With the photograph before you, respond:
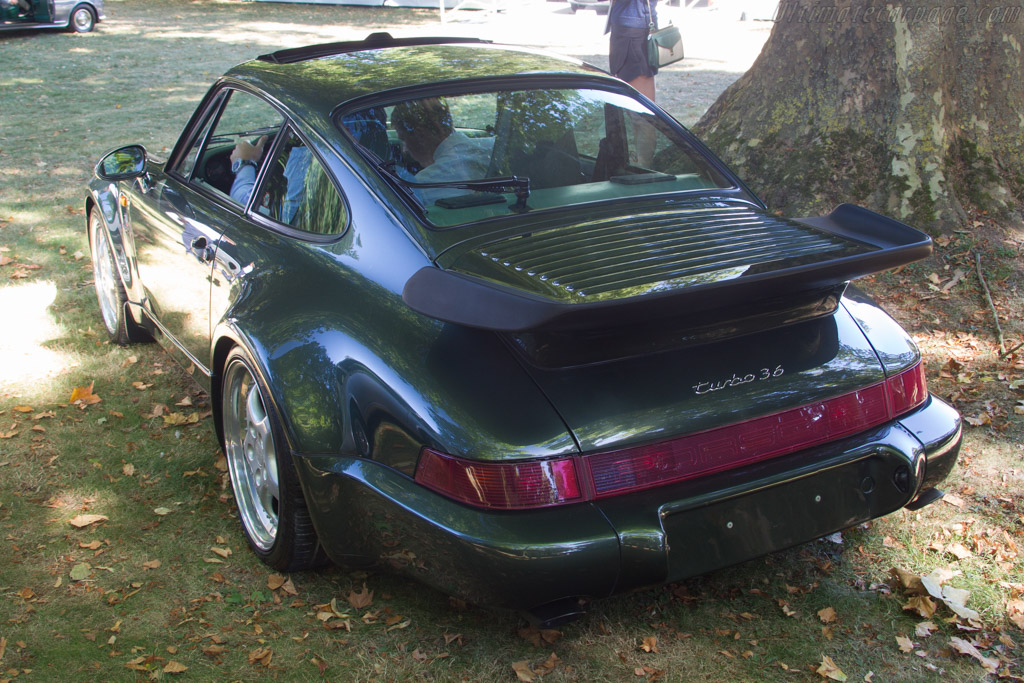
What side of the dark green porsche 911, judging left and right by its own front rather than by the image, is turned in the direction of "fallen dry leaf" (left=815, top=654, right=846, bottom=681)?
back

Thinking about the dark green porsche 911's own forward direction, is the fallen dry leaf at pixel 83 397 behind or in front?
in front

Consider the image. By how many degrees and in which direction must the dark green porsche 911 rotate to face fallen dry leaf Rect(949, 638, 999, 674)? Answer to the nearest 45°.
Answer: approximately 135° to its right

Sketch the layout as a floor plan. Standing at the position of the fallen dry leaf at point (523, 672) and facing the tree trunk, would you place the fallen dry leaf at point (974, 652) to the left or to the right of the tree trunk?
right

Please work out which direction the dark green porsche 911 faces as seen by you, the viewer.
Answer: facing away from the viewer and to the left of the viewer

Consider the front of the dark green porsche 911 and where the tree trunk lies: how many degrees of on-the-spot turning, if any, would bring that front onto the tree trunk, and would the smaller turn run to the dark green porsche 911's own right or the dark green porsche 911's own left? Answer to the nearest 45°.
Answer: approximately 90° to the dark green porsche 911's own right

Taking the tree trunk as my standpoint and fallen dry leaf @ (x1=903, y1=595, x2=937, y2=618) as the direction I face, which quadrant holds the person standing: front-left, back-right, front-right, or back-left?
back-right

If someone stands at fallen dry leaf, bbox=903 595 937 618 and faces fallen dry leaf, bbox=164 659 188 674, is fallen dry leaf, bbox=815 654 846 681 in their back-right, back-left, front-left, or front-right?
front-left

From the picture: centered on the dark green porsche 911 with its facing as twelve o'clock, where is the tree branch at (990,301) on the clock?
The tree branch is roughly at 3 o'clock from the dark green porsche 911.
